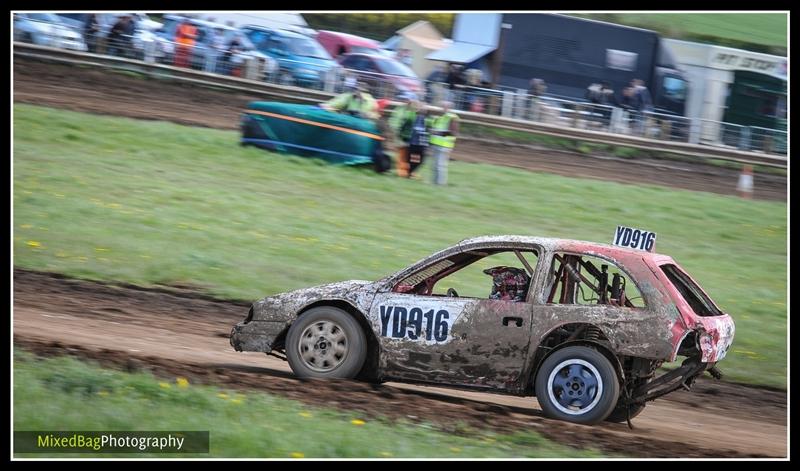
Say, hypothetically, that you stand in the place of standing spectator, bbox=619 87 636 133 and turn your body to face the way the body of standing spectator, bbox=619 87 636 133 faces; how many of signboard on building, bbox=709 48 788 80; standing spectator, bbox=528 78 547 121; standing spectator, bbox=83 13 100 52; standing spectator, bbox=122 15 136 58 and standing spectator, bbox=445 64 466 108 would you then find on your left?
1

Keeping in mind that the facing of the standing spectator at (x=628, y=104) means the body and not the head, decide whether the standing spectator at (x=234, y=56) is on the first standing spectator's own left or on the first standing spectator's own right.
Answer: on the first standing spectator's own right

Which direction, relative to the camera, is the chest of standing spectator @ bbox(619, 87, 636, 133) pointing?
toward the camera

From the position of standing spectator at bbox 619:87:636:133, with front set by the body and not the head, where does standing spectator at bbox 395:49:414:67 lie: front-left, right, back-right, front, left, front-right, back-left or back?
right

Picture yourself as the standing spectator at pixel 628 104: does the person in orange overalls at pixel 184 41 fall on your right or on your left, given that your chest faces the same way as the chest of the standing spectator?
on your right

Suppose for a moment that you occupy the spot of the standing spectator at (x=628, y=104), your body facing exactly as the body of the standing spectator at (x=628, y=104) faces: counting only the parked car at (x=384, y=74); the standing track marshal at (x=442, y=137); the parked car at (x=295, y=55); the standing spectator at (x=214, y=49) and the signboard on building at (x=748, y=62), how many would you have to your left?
1

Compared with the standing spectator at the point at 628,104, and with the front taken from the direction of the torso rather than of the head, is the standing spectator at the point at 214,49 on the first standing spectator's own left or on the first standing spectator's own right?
on the first standing spectator's own right

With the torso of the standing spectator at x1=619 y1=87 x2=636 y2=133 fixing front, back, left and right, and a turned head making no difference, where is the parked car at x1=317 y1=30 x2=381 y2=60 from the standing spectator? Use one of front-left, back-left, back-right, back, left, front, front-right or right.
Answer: right

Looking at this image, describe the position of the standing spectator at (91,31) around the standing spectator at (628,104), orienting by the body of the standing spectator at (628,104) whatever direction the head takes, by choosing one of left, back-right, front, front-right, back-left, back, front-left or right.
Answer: right

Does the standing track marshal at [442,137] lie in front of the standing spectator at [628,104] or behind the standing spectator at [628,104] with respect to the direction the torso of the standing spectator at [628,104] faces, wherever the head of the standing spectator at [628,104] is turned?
in front

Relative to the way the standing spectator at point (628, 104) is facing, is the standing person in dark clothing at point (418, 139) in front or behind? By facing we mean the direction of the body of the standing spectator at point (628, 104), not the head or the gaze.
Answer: in front

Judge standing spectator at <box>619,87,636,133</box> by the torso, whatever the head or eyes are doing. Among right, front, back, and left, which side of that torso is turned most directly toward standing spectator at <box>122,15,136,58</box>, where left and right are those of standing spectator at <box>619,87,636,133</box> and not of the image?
right

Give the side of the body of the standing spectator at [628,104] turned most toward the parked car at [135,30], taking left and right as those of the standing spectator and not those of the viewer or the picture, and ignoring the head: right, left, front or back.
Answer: right

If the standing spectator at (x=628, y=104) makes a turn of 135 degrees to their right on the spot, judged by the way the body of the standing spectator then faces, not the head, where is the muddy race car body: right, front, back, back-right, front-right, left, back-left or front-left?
back-left

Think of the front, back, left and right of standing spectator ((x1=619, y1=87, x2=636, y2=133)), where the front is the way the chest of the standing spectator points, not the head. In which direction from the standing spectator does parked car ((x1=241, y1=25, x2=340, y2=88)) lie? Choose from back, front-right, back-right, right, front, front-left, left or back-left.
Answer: right

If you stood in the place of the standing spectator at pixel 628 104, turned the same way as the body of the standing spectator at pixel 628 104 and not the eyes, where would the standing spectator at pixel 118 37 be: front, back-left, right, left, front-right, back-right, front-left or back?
right

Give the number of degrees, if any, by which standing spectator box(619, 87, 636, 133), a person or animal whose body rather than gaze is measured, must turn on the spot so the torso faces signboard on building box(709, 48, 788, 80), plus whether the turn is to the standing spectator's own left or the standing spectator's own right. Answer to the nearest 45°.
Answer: approximately 90° to the standing spectator's own left

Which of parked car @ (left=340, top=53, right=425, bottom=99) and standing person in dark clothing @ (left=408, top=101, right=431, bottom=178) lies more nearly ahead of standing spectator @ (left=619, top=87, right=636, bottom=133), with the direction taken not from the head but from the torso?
the standing person in dark clothing

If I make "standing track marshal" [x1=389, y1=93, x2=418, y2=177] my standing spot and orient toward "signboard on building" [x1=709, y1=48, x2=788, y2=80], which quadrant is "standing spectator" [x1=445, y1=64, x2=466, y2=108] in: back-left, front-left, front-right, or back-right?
front-left
